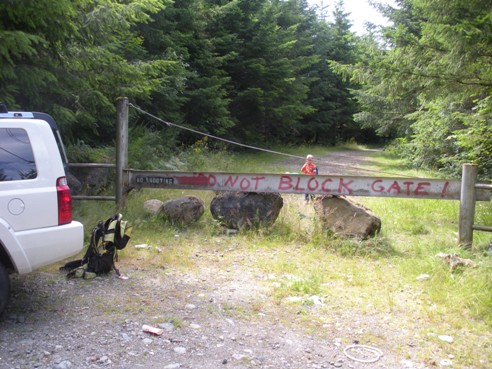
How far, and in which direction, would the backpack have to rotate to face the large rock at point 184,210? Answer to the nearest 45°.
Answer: approximately 45° to its left

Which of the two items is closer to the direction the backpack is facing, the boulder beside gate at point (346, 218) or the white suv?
the boulder beside gate

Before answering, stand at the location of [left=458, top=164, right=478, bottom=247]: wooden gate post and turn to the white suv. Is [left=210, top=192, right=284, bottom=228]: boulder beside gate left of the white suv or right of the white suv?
right

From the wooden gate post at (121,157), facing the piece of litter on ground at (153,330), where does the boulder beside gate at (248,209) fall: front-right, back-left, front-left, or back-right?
front-left

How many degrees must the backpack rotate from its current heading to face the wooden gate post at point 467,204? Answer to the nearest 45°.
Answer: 0° — it already faces it

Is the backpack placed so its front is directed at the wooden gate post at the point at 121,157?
no

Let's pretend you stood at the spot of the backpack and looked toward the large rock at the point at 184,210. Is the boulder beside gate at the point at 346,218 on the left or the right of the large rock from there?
right

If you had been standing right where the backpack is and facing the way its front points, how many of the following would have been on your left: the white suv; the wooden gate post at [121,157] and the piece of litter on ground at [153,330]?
1

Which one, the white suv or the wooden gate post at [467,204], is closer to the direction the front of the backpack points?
the wooden gate post

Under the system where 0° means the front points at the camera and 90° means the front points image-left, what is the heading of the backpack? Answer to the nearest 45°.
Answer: approximately 270°

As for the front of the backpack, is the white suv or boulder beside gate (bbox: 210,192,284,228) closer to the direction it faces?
the boulder beside gate
